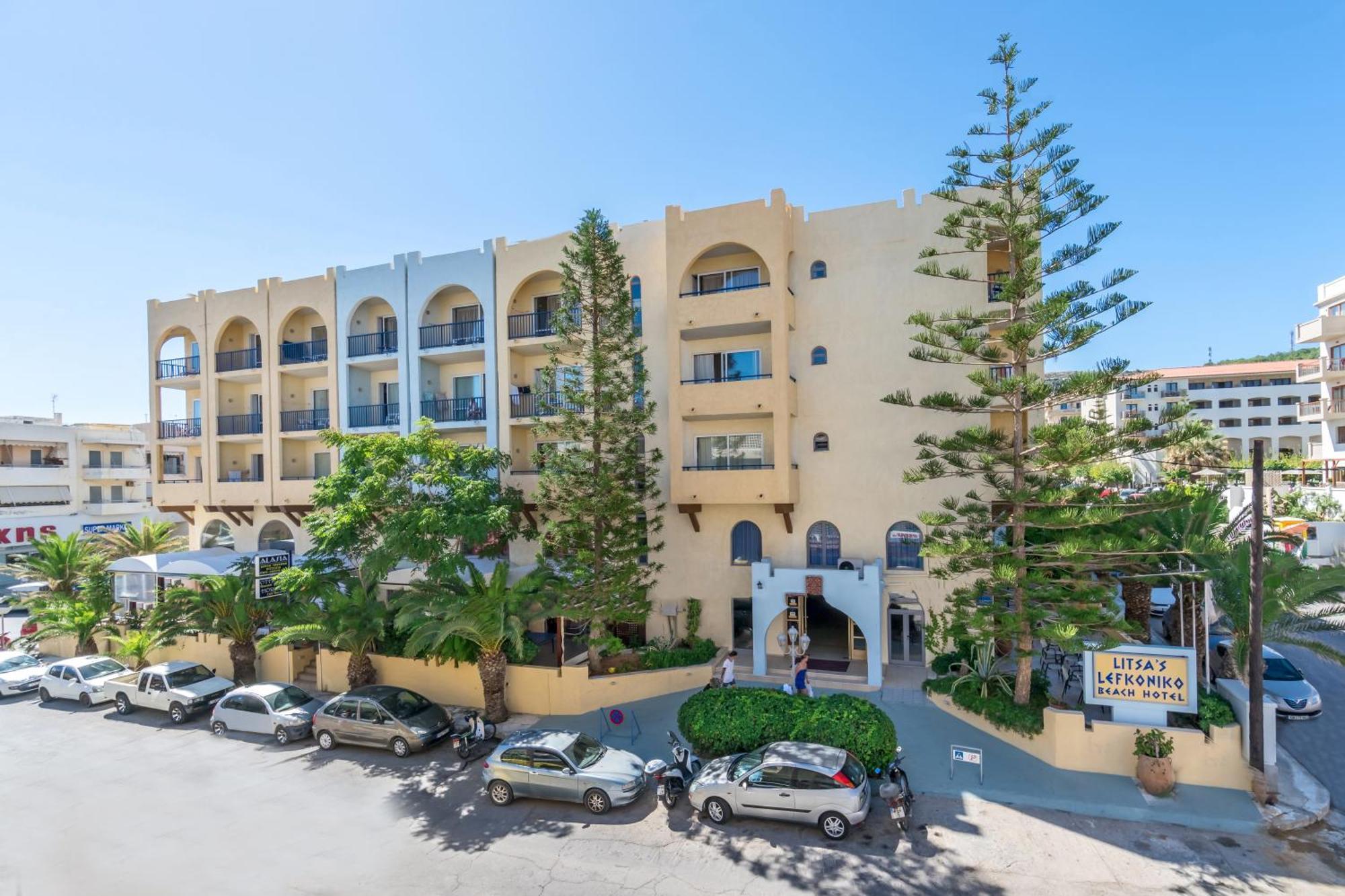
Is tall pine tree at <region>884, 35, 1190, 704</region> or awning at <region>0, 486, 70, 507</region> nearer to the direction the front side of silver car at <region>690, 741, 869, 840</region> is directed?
the awning

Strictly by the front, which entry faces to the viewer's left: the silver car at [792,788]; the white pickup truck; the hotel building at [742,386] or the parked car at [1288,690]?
the silver car

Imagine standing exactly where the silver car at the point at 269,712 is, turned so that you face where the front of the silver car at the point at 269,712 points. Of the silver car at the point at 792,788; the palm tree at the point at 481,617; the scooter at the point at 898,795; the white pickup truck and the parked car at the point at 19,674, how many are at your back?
2

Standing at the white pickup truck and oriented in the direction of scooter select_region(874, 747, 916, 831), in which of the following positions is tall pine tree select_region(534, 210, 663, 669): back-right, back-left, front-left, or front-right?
front-left

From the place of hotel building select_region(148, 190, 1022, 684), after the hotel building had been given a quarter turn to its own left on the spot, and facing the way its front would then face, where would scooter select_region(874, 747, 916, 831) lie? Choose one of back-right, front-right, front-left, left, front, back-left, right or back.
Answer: right

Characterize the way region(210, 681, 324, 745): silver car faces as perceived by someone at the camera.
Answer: facing the viewer and to the right of the viewer

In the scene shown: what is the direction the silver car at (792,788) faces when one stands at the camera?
facing to the left of the viewer

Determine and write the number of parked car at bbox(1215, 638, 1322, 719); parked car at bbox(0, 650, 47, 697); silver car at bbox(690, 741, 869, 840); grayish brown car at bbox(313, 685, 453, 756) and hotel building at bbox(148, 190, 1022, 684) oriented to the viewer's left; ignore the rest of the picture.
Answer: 1

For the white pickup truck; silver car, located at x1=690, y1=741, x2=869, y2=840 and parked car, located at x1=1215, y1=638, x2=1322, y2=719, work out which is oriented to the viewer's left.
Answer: the silver car

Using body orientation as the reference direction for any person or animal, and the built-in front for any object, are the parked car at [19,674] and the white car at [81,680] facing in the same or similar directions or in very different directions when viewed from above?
same or similar directions

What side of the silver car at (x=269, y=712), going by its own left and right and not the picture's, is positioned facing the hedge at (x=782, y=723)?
front

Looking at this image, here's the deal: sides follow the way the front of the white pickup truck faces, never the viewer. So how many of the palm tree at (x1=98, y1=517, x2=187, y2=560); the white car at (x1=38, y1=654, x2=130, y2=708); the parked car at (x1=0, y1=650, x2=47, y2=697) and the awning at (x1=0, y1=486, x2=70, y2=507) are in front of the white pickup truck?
0

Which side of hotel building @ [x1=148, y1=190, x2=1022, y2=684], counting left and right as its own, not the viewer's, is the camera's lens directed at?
front

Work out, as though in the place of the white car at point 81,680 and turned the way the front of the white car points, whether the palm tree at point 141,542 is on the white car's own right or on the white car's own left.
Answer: on the white car's own left

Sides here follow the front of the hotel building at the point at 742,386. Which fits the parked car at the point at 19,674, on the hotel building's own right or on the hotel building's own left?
on the hotel building's own right
